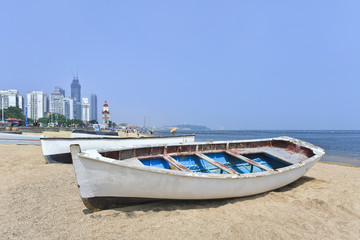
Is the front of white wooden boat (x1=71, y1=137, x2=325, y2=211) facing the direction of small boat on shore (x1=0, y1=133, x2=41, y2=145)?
no
